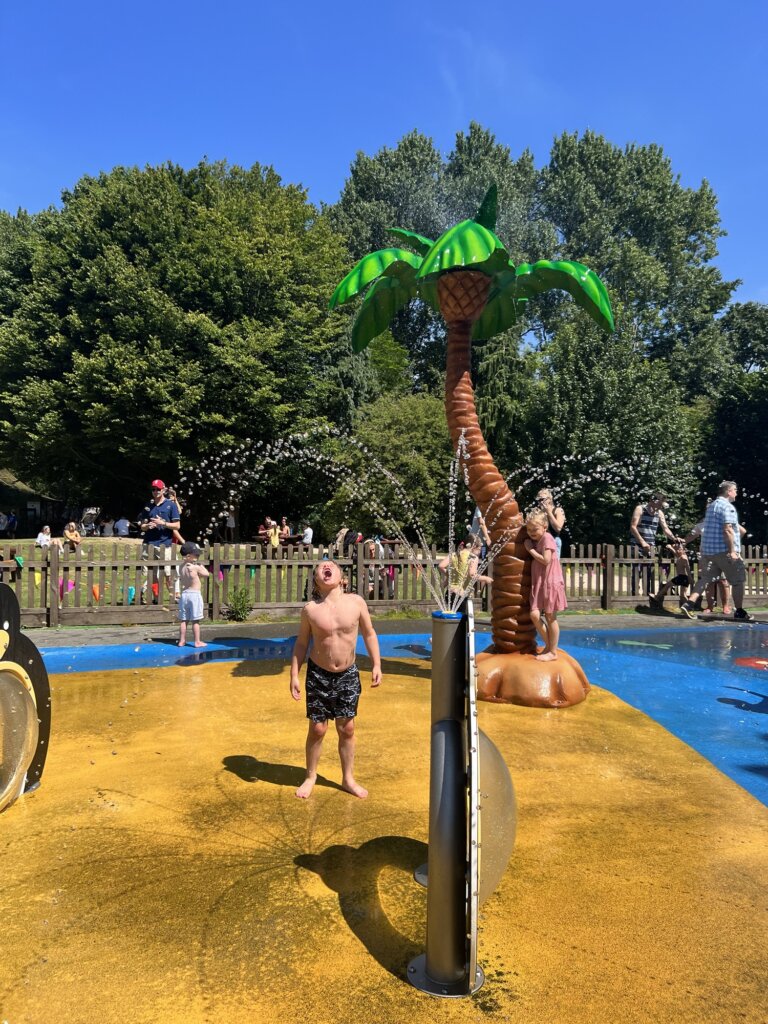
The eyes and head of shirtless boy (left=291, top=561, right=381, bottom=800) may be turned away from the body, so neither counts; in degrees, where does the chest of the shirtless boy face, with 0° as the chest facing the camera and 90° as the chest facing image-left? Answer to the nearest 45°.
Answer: approximately 0°

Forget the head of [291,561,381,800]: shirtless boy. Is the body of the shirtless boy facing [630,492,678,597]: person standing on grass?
no

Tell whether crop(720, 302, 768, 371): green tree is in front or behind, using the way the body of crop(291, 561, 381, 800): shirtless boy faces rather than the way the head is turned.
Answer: behind

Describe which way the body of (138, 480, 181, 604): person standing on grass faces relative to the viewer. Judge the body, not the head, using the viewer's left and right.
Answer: facing the viewer

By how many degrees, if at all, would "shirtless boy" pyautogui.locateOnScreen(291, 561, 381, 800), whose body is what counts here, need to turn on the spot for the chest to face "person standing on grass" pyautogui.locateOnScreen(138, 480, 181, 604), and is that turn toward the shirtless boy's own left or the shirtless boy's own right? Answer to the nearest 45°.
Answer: approximately 180°

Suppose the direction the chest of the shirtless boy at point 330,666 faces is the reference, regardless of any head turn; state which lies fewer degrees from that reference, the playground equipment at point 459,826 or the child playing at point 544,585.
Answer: the playground equipment

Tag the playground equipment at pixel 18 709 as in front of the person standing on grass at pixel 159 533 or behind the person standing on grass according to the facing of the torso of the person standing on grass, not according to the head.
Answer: in front

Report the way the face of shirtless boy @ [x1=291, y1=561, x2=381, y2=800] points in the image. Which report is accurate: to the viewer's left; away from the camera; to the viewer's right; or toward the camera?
toward the camera

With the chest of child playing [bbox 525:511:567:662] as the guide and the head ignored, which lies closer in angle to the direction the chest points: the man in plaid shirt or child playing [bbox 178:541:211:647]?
the child playing

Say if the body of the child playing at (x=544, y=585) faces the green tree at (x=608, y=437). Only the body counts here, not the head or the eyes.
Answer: no

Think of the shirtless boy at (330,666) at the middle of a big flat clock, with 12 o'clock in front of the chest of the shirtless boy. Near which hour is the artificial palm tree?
The artificial palm tree is roughly at 7 o'clock from the shirtless boy.

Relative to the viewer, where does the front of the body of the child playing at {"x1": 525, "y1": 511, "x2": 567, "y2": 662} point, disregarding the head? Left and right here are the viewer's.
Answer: facing the viewer and to the left of the viewer

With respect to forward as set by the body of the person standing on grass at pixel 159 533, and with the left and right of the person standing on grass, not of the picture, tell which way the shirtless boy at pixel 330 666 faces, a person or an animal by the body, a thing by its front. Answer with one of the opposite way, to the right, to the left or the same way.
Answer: the same way

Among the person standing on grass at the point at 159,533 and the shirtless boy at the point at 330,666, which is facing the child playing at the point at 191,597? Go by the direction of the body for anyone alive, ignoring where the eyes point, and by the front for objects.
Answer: the person standing on grass

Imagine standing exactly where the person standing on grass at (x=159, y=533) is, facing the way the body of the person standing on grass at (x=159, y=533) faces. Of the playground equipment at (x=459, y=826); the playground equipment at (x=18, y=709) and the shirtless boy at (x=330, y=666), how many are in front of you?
3

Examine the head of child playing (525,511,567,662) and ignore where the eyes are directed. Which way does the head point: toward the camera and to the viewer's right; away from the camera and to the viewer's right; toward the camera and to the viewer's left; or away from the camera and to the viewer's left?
toward the camera and to the viewer's left
